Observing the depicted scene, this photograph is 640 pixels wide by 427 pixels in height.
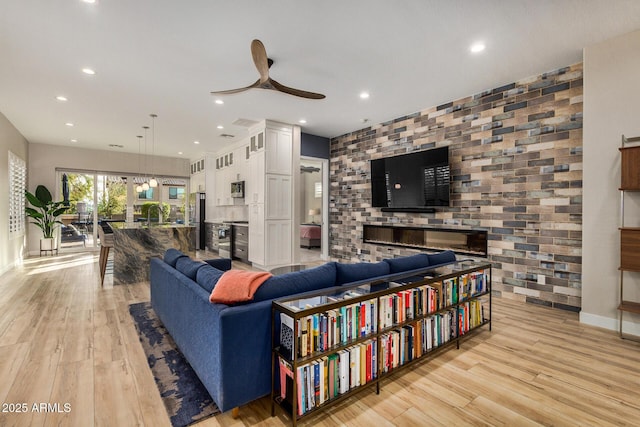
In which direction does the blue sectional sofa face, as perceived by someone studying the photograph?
facing away from the viewer

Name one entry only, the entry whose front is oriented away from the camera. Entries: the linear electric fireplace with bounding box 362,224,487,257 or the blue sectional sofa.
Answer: the blue sectional sofa

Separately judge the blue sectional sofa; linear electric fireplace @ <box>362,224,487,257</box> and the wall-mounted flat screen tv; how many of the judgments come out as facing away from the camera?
1

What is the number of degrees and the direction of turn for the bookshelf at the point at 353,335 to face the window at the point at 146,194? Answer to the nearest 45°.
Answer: approximately 180°

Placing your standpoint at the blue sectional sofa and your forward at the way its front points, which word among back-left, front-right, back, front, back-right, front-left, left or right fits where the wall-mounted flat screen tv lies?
front-right

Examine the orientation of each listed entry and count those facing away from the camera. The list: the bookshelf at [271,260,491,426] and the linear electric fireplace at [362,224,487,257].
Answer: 0

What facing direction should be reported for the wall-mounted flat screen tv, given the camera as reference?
facing the viewer and to the left of the viewer

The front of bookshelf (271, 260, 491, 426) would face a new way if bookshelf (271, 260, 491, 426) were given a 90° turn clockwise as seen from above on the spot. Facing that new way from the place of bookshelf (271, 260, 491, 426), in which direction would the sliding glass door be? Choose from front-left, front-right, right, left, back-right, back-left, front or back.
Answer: right

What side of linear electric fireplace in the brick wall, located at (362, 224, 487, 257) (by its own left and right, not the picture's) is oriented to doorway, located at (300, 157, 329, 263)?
right

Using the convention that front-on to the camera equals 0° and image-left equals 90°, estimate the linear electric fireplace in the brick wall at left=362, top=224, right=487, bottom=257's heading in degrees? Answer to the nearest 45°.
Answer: approximately 45°

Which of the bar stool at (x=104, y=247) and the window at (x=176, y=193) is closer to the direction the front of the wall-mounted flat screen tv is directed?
the bar stool

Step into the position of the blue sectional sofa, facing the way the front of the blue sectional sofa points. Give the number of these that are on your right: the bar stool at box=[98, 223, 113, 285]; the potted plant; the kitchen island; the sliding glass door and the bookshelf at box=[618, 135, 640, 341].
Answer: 1

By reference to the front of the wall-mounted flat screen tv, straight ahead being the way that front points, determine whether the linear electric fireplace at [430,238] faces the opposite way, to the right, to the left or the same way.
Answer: the same way

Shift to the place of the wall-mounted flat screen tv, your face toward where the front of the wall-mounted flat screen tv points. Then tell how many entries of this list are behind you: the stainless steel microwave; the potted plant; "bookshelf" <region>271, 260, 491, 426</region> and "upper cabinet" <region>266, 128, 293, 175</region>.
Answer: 0

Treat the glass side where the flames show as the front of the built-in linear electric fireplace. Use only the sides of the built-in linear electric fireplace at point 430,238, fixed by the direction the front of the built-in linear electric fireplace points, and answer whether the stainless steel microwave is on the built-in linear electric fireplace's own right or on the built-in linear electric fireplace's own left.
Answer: on the built-in linear electric fireplace's own right

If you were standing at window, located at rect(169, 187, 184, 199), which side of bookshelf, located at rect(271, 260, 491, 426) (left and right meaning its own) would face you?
back

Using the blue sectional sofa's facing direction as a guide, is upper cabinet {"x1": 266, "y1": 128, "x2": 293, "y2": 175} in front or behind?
in front
